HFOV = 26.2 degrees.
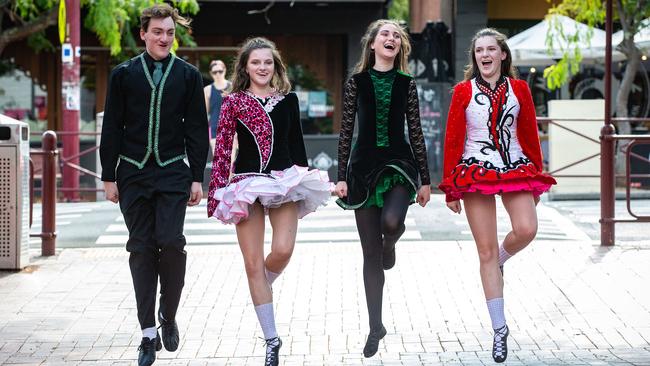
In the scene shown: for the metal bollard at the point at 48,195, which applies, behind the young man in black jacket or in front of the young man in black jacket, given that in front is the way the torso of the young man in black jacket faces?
behind

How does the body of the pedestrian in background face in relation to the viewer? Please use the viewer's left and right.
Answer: facing the viewer

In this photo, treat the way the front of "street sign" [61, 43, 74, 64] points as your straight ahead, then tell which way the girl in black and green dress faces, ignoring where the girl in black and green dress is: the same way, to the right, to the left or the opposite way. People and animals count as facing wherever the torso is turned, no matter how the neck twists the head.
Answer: the same way

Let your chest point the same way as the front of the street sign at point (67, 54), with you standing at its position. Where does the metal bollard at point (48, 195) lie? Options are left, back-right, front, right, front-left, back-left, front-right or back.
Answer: front

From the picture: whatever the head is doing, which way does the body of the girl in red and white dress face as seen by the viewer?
toward the camera

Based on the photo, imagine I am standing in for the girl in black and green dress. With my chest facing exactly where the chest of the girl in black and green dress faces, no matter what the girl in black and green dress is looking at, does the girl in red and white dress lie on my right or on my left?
on my left

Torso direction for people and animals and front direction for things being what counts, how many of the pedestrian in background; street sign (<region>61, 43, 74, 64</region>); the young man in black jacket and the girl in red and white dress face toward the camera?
4

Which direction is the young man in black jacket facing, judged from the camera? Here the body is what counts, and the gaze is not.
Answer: toward the camera

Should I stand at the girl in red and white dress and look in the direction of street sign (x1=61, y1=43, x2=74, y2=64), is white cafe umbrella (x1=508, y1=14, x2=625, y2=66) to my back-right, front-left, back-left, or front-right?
front-right

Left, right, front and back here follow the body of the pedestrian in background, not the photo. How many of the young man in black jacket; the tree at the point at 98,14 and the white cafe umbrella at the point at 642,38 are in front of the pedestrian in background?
1

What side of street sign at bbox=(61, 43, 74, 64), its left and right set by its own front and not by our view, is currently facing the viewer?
front

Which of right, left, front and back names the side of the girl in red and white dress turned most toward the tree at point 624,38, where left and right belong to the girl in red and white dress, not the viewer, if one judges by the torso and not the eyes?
back

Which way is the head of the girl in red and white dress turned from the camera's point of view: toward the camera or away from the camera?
toward the camera

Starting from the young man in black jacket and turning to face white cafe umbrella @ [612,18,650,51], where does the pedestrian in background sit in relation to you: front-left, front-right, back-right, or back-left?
front-left

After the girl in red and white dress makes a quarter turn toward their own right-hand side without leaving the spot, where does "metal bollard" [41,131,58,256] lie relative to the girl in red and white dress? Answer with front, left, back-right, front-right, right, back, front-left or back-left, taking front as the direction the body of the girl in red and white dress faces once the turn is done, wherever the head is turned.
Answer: front-right

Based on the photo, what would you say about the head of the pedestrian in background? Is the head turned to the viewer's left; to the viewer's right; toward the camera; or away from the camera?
toward the camera

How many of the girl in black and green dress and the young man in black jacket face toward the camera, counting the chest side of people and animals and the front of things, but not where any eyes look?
2
